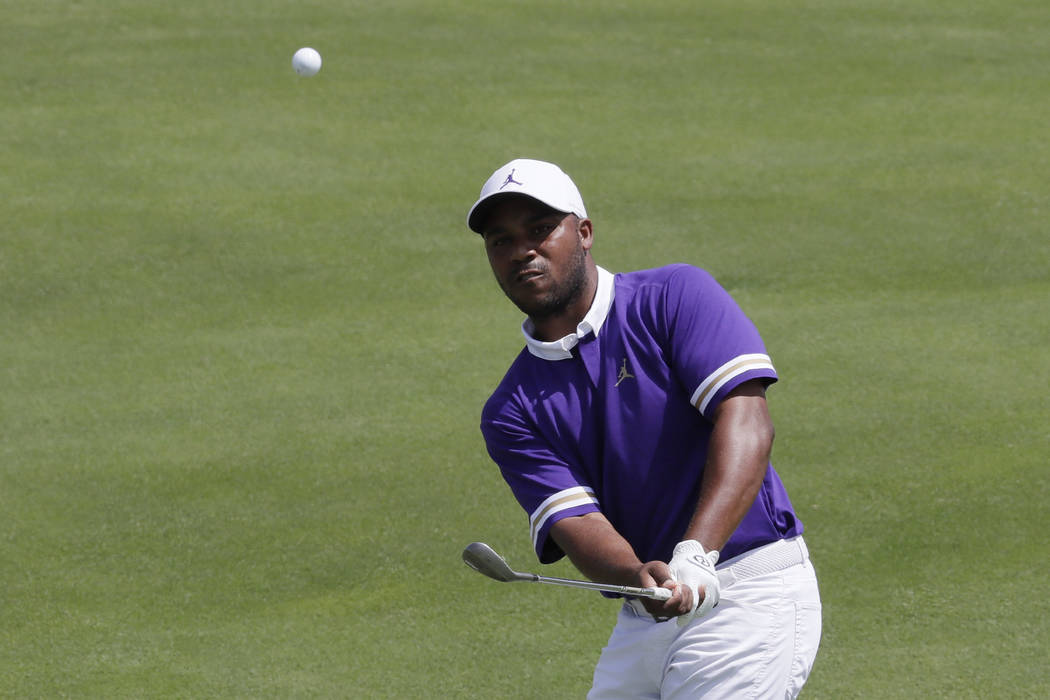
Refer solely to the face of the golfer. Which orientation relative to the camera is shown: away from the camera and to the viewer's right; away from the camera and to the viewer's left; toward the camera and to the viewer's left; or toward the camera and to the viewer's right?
toward the camera and to the viewer's left

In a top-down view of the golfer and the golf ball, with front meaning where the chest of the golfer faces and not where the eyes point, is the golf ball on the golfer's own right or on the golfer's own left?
on the golfer's own right

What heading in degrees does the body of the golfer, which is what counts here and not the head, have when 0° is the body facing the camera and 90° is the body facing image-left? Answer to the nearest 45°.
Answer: approximately 45°
